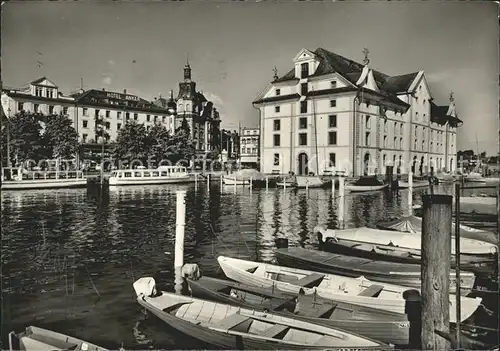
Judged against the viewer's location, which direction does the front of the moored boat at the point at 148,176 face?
facing to the right of the viewer

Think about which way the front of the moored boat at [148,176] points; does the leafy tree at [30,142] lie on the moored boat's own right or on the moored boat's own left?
on the moored boat's own right

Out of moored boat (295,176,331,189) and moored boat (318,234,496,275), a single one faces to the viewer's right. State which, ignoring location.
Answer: moored boat (295,176,331,189)

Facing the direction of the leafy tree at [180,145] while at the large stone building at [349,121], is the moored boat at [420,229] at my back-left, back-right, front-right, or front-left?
back-left

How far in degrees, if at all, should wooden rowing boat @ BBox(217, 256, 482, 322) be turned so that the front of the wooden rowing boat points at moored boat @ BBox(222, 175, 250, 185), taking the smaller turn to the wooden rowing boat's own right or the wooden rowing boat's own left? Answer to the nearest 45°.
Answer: approximately 45° to the wooden rowing boat's own right

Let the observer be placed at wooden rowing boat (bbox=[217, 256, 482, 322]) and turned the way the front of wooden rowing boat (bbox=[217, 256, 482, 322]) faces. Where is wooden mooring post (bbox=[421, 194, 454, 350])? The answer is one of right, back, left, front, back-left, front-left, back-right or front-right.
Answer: back

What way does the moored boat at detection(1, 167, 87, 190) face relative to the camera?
to the viewer's right
